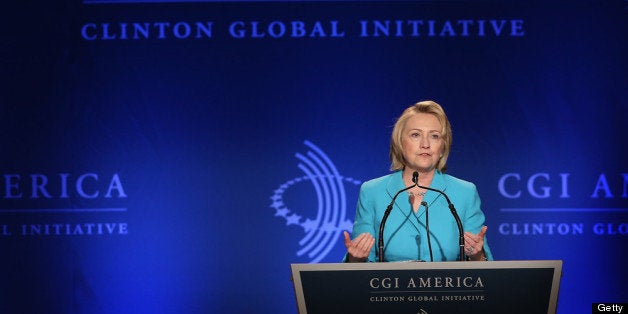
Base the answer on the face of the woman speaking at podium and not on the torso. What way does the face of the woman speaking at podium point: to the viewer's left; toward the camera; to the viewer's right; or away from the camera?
toward the camera

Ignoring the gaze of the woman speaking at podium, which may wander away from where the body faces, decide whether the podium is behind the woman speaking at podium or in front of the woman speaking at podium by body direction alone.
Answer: in front

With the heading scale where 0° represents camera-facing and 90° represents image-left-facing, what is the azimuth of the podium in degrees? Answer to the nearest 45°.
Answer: approximately 0°

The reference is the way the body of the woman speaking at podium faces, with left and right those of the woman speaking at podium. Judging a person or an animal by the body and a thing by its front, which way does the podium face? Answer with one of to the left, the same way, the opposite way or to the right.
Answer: the same way

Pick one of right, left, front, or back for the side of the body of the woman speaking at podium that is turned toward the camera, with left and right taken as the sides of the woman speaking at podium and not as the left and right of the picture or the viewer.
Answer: front

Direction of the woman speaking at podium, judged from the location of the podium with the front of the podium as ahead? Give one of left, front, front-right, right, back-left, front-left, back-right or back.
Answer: back

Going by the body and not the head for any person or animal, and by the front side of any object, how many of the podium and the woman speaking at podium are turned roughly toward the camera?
2
